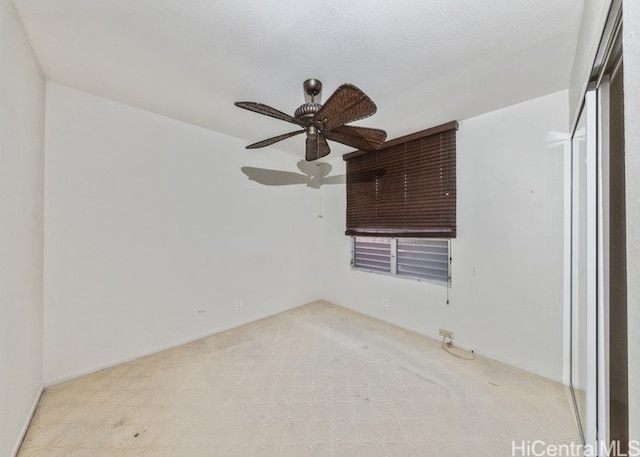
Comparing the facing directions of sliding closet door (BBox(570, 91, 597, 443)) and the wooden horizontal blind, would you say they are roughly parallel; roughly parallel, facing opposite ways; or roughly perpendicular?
roughly perpendicular

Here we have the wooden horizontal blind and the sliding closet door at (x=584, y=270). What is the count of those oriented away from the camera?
0

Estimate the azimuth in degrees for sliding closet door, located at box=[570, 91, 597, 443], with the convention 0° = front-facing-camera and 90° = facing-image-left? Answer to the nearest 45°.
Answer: approximately 90°

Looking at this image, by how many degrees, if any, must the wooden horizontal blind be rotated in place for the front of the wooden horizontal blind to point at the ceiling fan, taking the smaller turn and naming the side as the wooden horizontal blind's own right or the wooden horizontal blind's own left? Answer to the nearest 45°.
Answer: approximately 45° to the wooden horizontal blind's own left

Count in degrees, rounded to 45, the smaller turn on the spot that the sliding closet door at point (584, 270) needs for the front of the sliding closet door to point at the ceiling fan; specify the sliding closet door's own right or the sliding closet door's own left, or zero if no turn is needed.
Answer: approximately 45° to the sliding closet door's own left

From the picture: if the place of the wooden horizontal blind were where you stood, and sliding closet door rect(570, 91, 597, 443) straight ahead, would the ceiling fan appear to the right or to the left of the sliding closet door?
right

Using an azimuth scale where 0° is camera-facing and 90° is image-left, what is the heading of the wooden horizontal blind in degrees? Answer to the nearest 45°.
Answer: approximately 45°

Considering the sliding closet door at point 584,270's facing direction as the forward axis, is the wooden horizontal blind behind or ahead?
ahead

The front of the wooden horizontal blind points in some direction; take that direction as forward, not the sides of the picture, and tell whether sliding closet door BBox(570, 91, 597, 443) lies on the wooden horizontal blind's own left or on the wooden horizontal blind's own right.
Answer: on the wooden horizontal blind's own left
